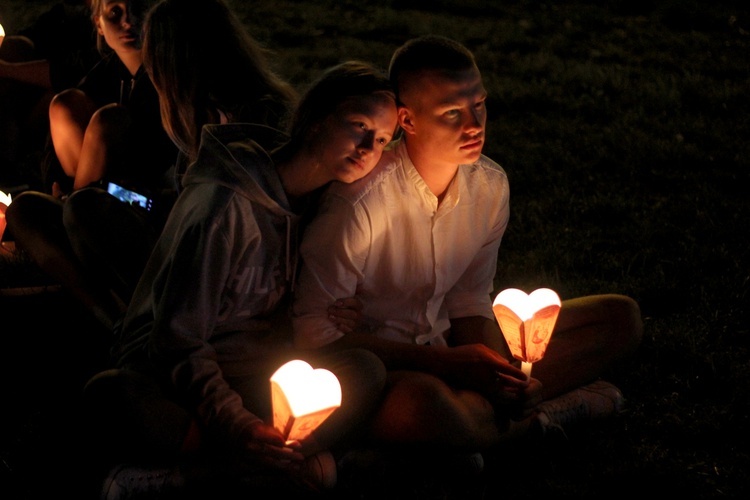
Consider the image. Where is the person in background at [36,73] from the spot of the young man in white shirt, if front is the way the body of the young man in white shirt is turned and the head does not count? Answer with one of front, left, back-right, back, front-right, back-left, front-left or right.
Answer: back

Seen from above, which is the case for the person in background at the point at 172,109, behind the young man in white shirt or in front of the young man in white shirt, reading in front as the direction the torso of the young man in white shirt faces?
behind

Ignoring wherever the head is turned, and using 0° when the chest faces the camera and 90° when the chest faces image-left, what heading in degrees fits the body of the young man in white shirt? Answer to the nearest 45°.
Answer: approximately 315°
